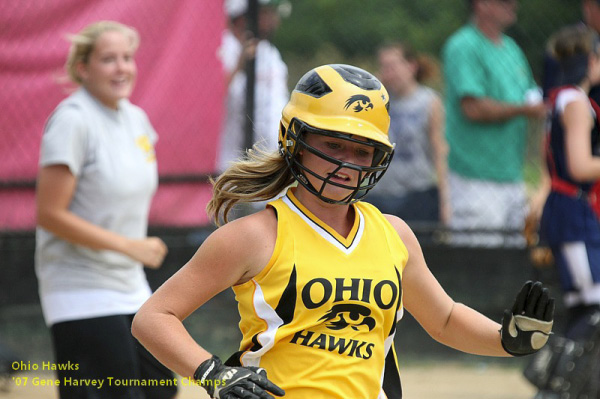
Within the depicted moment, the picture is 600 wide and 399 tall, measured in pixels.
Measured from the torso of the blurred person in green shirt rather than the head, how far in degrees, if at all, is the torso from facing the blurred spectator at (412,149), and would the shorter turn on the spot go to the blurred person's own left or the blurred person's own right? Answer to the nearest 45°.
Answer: approximately 135° to the blurred person's own right

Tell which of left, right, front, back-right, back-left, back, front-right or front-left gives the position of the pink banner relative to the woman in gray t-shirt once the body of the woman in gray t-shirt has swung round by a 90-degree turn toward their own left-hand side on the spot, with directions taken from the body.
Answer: front-left

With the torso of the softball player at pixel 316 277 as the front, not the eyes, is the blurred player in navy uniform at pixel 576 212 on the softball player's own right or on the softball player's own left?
on the softball player's own left

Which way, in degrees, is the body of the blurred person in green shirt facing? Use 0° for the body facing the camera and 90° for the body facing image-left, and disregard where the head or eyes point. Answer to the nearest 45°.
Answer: approximately 315°

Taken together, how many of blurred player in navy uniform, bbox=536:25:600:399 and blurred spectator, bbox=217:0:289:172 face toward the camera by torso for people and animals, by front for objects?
1

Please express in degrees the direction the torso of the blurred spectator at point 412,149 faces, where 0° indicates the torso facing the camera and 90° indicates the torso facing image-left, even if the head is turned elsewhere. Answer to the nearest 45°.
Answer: approximately 45°

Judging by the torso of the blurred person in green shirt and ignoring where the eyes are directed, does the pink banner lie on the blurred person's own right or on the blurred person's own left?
on the blurred person's own right
